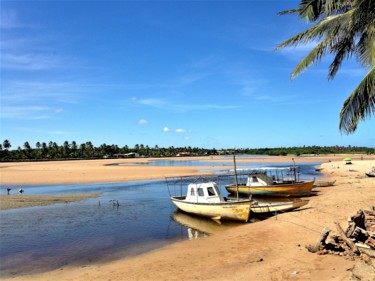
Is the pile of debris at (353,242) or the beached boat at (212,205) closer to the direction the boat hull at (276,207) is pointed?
the pile of debris

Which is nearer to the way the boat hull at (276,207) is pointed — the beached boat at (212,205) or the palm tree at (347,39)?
the palm tree

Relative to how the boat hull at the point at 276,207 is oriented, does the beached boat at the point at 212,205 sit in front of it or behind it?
behind

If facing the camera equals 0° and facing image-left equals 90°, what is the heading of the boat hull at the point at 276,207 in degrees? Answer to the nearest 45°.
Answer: approximately 270°

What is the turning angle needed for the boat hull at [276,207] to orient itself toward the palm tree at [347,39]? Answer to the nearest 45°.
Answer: approximately 90° to its right

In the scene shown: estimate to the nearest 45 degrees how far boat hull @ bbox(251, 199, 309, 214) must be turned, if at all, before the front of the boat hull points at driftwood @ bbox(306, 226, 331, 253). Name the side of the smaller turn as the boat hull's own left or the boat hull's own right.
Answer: approximately 90° to the boat hull's own right

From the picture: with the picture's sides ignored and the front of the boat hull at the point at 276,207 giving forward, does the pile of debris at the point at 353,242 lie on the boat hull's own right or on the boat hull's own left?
on the boat hull's own right
